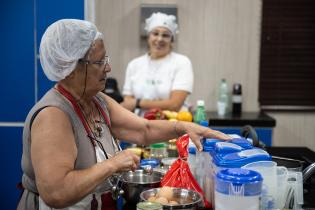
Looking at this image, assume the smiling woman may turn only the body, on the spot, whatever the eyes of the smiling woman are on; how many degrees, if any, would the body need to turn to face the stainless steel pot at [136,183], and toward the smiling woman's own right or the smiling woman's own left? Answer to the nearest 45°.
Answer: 0° — they already face it

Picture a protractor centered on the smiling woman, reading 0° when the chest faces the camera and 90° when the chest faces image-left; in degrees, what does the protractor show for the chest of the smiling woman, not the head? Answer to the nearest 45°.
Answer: approximately 0°

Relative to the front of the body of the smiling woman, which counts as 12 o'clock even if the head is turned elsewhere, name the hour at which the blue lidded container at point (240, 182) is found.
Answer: The blue lidded container is roughly at 12 o'clock from the smiling woman.

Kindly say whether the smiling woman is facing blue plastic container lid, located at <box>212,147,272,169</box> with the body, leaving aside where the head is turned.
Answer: yes

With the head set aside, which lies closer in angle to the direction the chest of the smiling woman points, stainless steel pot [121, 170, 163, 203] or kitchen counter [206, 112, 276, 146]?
the stainless steel pot

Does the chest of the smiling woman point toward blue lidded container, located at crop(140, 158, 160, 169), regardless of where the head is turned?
yes

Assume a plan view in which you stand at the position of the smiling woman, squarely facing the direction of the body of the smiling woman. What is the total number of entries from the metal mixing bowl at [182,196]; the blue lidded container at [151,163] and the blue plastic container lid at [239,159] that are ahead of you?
3

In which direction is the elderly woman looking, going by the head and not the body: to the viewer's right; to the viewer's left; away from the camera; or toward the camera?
to the viewer's right

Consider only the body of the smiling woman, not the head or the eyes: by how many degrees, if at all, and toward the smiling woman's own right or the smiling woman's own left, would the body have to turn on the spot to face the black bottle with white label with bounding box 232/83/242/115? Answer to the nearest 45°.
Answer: approximately 135° to the smiling woman's own left

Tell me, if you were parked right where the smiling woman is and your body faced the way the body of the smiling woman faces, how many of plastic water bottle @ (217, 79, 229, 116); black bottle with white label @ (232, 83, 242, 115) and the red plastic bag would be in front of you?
1

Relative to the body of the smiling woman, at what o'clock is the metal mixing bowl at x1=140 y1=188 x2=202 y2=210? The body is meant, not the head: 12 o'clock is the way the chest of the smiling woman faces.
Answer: The metal mixing bowl is roughly at 12 o'clock from the smiling woman.

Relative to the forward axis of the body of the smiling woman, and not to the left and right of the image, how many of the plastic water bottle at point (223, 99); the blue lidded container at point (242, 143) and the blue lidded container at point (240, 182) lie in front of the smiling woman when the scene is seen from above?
2

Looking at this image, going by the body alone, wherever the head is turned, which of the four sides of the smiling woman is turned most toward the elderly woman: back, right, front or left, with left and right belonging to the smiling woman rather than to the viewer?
front

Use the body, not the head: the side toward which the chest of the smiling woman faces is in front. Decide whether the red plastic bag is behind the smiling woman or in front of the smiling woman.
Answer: in front
